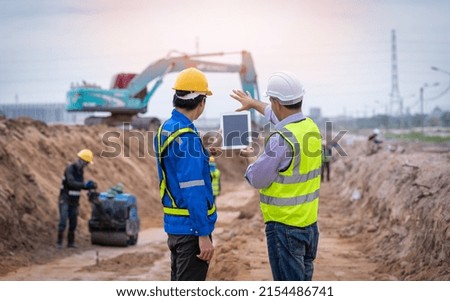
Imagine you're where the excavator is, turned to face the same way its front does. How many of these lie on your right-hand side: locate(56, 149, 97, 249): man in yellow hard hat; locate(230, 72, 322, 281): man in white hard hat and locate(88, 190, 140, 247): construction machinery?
3

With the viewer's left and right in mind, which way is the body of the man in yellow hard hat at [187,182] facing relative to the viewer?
facing away from the viewer and to the right of the viewer

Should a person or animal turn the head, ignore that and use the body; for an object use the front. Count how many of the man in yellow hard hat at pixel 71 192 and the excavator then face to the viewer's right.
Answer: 2

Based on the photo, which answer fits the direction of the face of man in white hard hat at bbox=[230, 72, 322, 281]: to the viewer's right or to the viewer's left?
to the viewer's left

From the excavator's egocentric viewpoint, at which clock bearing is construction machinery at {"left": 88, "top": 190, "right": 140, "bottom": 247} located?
The construction machinery is roughly at 3 o'clock from the excavator.

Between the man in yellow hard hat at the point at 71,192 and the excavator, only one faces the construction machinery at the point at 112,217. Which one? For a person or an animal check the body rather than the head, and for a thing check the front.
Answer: the man in yellow hard hat

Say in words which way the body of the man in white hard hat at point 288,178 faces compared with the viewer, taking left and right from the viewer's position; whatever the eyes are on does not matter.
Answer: facing away from the viewer and to the left of the viewer

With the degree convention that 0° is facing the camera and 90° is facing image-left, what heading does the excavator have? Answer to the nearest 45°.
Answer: approximately 270°

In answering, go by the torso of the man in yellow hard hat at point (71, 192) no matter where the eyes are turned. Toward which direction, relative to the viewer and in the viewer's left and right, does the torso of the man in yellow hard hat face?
facing to the right of the viewer

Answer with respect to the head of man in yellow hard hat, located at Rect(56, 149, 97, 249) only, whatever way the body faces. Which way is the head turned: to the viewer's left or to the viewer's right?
to the viewer's right
